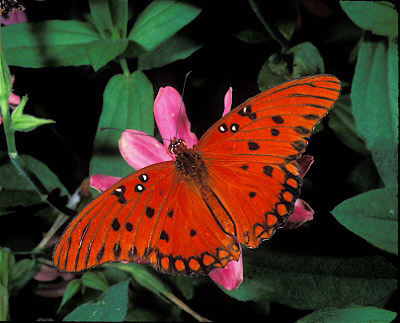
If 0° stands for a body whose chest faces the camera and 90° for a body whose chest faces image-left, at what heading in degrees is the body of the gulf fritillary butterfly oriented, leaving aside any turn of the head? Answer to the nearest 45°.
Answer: approximately 135°
